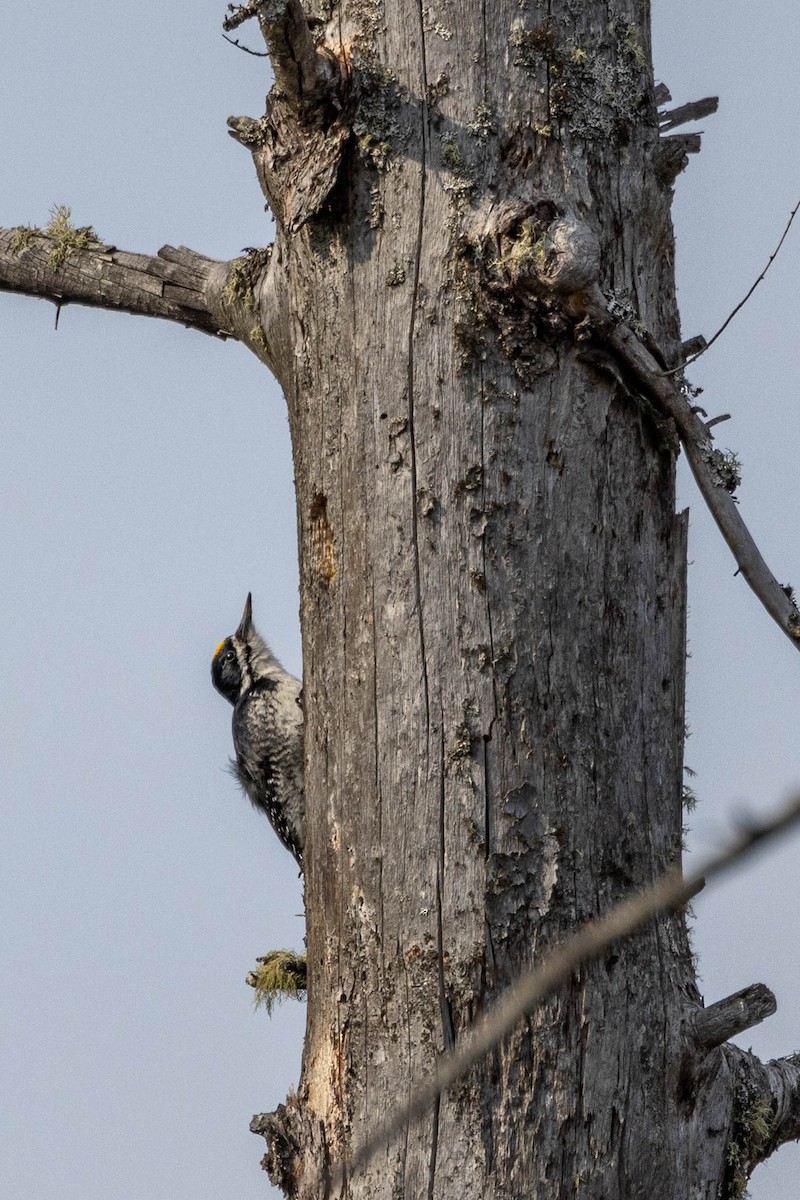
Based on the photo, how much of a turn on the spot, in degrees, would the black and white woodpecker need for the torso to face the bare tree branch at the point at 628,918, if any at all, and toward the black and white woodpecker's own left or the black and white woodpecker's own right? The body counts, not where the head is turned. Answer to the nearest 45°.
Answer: approximately 90° to the black and white woodpecker's own right

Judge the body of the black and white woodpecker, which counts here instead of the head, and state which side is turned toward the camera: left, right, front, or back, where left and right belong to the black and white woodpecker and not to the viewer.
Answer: right
